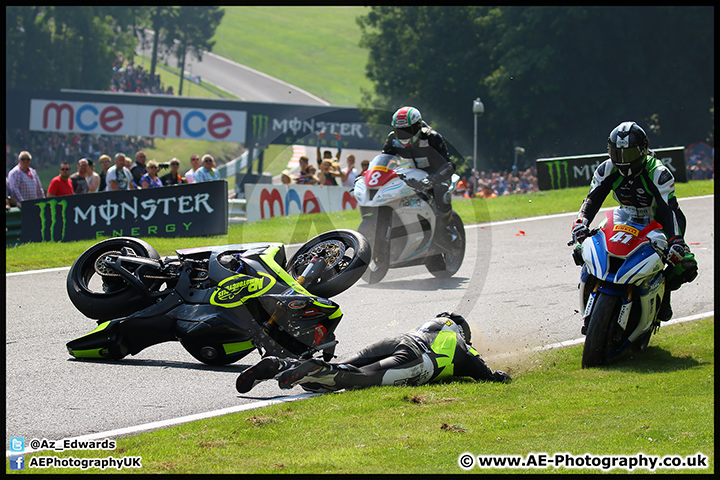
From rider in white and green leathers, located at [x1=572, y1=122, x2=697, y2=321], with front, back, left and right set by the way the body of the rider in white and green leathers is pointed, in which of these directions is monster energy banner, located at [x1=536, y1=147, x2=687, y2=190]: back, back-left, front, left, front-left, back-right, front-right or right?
back

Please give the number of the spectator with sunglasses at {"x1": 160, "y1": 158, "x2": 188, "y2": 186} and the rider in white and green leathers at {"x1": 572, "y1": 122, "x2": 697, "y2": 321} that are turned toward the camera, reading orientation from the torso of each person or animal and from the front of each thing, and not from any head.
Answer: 2

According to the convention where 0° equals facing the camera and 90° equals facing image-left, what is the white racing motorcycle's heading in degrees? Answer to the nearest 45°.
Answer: approximately 45°

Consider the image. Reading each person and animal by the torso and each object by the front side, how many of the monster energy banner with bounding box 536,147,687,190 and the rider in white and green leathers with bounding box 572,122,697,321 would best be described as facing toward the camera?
2

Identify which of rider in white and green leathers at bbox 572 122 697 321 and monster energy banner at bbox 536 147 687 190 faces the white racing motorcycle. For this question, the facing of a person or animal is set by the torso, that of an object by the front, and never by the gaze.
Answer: the monster energy banner

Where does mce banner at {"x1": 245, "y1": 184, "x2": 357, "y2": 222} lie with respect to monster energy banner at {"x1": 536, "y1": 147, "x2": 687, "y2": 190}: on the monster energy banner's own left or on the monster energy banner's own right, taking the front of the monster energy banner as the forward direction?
on the monster energy banner's own right

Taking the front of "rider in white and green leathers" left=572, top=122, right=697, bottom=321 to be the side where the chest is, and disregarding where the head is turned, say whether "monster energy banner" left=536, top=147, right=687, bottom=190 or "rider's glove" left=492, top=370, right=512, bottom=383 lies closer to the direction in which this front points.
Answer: the rider's glove

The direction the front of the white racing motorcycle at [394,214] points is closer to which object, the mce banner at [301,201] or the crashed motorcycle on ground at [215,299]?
the crashed motorcycle on ground

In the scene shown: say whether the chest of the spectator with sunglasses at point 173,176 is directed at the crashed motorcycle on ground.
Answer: yes
